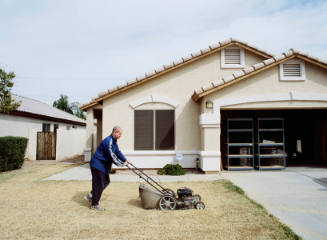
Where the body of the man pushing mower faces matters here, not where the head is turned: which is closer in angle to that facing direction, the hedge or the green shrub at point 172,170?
the green shrub

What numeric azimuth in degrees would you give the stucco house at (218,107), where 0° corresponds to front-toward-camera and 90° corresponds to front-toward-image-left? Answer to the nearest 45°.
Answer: approximately 0°

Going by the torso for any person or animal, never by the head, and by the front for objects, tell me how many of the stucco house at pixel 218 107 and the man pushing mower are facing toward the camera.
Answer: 1

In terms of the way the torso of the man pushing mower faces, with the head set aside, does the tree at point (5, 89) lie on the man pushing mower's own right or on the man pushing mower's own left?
on the man pushing mower's own left

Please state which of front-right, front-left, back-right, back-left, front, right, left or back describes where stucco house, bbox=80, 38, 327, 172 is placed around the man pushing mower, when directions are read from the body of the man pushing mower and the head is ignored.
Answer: front-left

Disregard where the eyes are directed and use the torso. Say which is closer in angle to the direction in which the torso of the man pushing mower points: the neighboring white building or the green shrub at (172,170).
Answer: the green shrub

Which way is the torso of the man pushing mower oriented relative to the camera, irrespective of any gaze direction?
to the viewer's right

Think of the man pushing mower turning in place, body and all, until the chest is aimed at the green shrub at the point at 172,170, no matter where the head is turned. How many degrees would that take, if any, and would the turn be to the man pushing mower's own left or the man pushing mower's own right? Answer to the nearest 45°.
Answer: approximately 45° to the man pushing mower's own left

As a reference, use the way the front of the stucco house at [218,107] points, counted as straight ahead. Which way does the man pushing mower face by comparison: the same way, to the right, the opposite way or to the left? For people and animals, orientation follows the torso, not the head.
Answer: to the left

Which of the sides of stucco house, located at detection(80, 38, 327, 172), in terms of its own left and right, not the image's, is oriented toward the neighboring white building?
right
